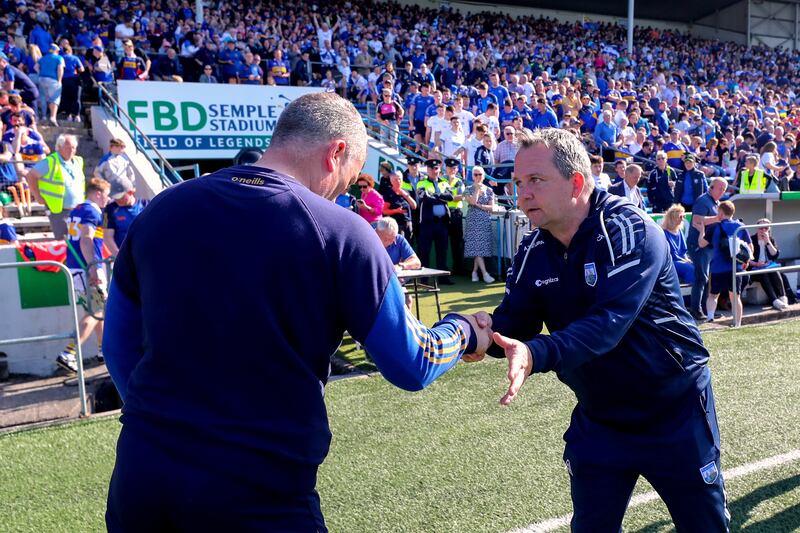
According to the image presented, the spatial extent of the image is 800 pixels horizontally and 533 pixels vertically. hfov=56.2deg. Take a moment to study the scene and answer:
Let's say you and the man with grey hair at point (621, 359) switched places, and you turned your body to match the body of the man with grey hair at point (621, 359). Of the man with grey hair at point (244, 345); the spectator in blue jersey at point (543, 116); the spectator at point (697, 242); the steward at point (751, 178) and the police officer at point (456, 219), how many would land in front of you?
1

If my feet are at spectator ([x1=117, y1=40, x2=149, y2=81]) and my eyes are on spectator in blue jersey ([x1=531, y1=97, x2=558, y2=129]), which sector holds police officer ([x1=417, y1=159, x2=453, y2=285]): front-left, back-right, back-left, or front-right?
front-right

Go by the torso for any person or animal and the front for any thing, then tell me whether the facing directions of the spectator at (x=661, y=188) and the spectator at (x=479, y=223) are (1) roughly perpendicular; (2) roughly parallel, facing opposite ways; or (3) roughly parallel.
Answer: roughly parallel

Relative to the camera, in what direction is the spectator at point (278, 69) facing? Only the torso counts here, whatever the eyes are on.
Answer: toward the camera

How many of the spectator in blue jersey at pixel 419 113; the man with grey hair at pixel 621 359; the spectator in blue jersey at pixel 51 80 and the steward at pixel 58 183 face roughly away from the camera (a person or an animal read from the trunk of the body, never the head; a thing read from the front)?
1

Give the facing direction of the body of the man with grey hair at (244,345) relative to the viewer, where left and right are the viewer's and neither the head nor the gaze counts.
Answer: facing away from the viewer and to the right of the viewer

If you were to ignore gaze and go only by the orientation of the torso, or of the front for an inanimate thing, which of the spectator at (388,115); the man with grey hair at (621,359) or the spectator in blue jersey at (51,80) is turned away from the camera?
the spectator in blue jersey

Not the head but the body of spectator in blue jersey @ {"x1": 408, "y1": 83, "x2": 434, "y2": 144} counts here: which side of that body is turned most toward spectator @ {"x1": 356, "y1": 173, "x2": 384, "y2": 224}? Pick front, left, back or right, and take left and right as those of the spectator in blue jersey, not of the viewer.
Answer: front

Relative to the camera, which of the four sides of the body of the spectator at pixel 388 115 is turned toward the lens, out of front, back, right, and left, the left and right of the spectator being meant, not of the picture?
front

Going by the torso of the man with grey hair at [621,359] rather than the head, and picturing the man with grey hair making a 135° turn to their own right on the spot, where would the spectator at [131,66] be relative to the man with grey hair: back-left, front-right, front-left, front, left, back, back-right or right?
front-left

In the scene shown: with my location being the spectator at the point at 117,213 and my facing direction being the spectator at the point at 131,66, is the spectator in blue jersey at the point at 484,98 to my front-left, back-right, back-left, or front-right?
front-right

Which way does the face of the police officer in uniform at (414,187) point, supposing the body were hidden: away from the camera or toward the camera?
toward the camera

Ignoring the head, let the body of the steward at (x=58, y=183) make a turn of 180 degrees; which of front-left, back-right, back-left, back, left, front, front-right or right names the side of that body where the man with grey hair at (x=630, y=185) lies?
back-right

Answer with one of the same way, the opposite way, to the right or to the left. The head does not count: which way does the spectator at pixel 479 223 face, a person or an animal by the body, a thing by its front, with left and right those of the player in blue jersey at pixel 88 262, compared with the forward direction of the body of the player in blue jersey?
the opposite way

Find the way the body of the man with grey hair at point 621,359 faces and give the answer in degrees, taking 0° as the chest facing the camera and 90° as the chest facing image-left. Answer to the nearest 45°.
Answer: approximately 45°

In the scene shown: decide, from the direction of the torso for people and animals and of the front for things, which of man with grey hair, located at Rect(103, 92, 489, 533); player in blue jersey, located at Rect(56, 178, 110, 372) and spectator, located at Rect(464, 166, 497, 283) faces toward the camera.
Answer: the spectator

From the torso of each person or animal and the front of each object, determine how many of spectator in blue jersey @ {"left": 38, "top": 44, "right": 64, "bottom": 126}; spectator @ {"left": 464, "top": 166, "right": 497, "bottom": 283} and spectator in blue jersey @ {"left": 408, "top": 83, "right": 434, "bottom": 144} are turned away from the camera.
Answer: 1

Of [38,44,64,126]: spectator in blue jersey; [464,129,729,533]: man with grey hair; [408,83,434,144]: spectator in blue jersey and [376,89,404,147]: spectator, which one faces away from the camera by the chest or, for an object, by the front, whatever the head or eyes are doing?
[38,44,64,126]: spectator in blue jersey

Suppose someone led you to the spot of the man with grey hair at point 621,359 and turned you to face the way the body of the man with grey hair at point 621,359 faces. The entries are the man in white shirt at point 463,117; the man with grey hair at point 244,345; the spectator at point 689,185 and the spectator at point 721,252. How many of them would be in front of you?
1

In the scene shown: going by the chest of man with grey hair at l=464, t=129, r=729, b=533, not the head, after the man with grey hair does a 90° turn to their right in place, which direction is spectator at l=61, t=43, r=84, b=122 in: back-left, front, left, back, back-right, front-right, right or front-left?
front
